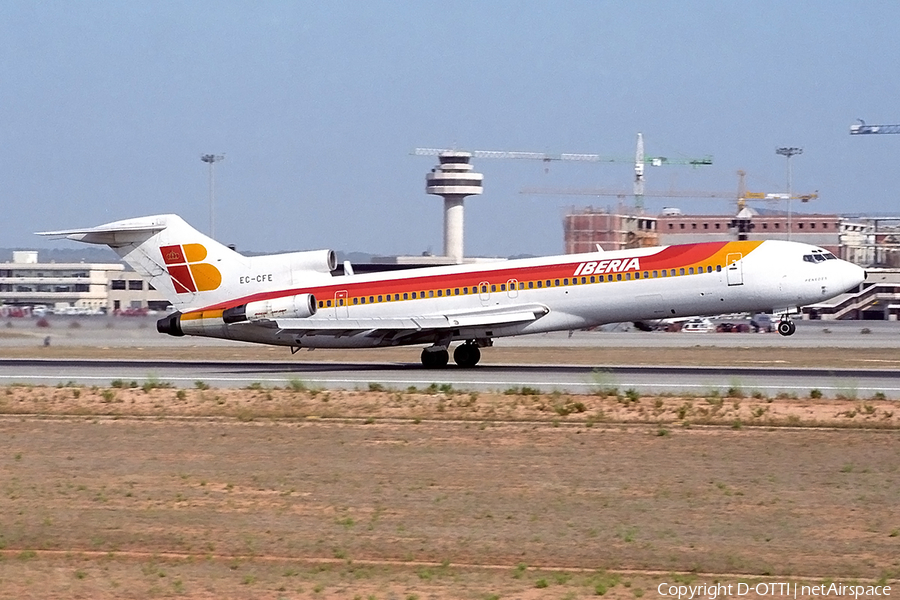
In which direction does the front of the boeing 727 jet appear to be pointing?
to the viewer's right
